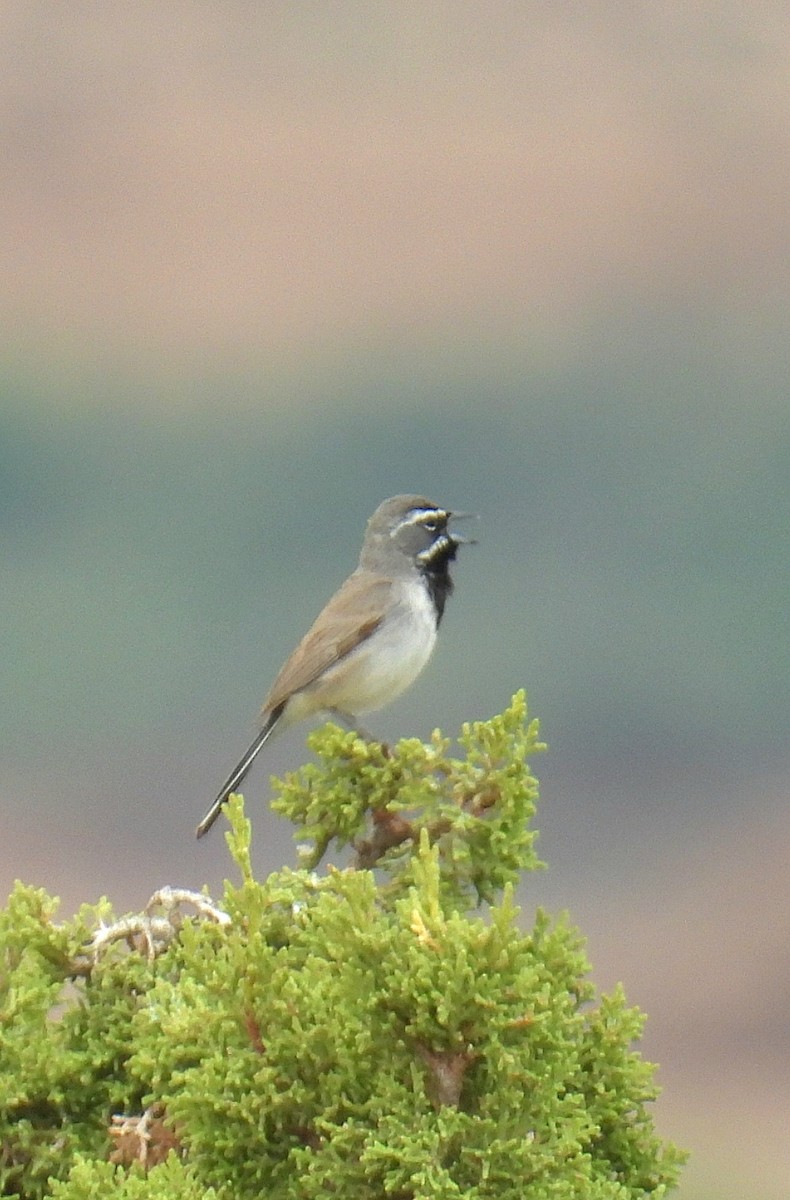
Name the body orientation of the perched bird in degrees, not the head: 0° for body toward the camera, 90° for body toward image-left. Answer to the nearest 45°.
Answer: approximately 270°
